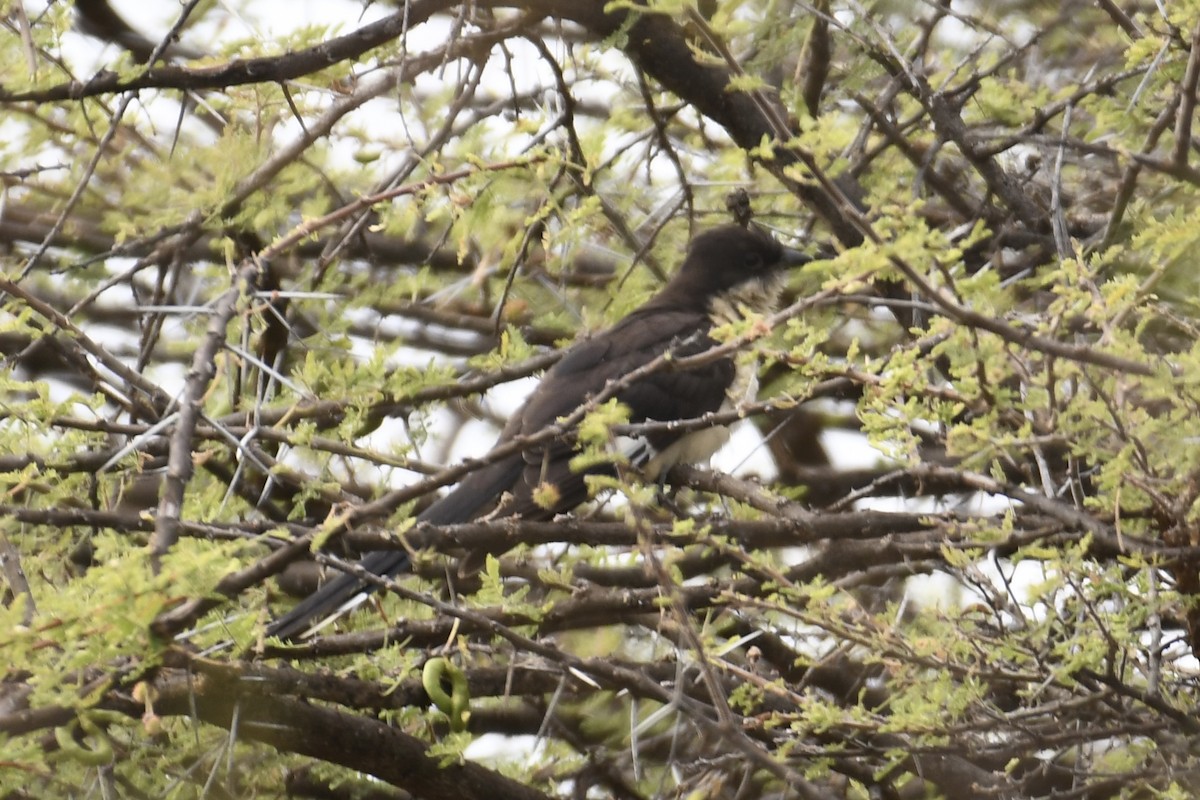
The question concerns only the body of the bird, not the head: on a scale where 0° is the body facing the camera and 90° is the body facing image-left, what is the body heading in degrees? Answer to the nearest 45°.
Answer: approximately 270°
